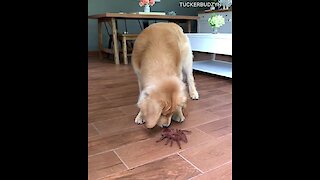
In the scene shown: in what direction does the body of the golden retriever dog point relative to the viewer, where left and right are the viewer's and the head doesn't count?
facing the viewer

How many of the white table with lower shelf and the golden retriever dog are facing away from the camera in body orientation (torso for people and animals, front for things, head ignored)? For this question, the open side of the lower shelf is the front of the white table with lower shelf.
0

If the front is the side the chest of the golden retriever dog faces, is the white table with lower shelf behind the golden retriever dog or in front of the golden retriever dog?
behind
